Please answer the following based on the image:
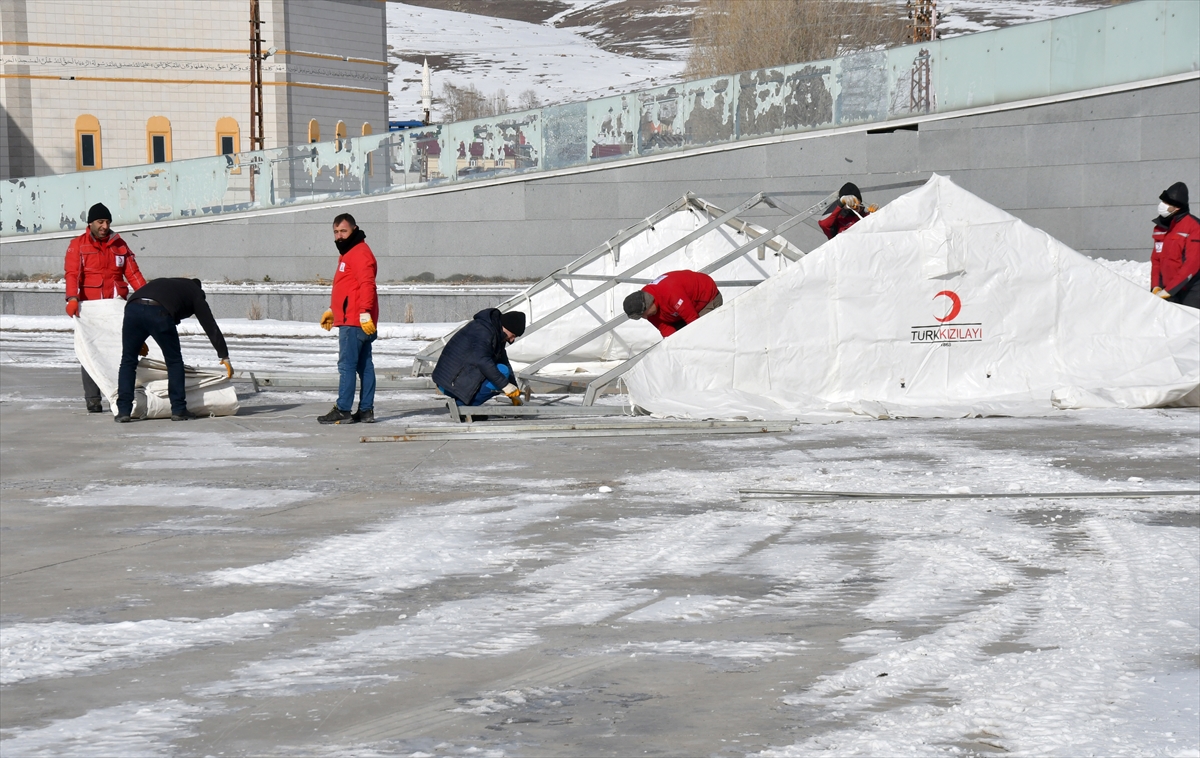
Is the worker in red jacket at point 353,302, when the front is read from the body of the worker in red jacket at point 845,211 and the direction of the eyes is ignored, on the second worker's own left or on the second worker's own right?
on the second worker's own right

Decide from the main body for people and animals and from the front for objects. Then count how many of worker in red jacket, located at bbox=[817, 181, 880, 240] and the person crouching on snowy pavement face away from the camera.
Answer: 0

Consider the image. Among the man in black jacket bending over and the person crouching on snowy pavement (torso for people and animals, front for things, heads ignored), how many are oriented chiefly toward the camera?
0

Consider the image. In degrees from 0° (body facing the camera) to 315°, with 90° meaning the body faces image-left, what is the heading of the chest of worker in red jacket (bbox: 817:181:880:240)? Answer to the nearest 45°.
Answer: approximately 315°

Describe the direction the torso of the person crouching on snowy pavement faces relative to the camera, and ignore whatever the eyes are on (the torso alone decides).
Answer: to the viewer's right

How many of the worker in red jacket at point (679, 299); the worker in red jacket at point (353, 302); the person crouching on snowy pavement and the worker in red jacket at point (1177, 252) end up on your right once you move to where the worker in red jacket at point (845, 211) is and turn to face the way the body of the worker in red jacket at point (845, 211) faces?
3

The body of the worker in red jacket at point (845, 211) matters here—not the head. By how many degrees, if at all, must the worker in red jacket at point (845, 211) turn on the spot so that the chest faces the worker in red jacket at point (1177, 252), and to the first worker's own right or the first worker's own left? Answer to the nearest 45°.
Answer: approximately 45° to the first worker's own left

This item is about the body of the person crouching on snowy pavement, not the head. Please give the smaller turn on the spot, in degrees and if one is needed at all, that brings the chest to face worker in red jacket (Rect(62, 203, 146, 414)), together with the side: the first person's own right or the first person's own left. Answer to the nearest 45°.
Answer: approximately 135° to the first person's own left

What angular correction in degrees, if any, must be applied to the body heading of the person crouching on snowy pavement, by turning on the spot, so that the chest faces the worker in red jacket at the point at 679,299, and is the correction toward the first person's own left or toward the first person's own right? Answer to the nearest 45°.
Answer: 0° — they already face them

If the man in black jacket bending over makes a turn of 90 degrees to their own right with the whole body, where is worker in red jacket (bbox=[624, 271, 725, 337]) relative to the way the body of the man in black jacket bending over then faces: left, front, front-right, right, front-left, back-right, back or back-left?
front-left

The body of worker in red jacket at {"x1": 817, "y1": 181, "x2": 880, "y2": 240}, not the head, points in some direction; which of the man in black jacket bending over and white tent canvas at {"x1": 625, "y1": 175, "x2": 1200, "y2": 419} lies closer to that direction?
the white tent canvas

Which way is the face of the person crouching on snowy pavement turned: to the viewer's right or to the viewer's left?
to the viewer's right
